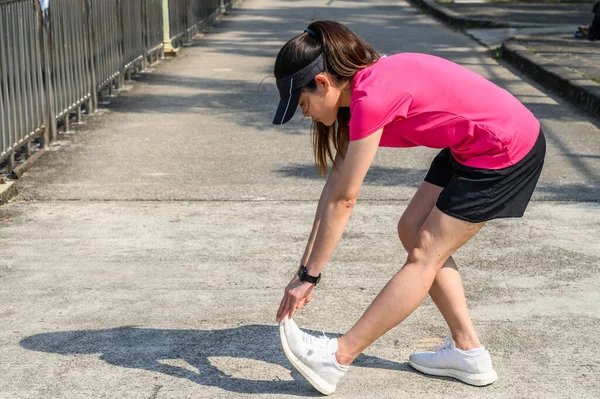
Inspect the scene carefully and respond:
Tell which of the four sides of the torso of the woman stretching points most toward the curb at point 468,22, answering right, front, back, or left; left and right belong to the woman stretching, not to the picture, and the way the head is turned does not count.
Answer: right

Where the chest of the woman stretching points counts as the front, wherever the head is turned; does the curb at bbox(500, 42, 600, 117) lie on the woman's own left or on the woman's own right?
on the woman's own right

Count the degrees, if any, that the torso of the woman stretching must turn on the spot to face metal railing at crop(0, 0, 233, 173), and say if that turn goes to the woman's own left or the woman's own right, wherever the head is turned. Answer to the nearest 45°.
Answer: approximately 45° to the woman's own right

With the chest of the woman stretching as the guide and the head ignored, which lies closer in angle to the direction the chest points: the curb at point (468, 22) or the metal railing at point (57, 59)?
the metal railing

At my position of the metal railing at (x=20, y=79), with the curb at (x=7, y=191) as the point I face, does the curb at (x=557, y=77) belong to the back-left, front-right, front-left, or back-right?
back-left

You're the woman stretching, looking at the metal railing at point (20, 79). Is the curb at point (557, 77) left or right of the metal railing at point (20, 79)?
right

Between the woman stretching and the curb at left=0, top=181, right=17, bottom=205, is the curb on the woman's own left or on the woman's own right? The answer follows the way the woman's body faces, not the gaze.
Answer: on the woman's own right

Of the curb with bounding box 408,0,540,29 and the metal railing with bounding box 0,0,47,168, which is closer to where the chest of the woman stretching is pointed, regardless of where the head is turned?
the metal railing

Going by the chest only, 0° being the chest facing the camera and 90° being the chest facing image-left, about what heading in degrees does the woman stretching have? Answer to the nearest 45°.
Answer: approximately 90°

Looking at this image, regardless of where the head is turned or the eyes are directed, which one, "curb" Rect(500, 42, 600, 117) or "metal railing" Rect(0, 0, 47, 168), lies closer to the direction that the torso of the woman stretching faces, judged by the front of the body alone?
the metal railing

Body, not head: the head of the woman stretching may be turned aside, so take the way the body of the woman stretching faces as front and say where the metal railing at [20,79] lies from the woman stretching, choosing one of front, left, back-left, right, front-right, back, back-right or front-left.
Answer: front-right

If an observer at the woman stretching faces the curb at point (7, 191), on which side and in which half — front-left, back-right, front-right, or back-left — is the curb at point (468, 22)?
front-right
